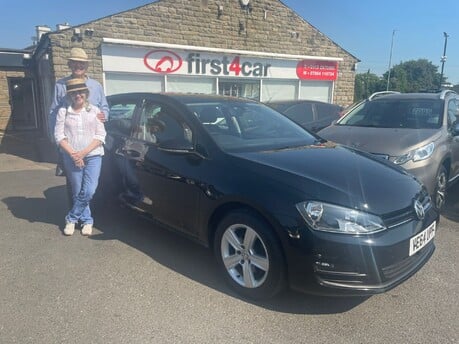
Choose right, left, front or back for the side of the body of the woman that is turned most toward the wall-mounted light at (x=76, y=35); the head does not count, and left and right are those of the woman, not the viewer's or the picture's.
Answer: back

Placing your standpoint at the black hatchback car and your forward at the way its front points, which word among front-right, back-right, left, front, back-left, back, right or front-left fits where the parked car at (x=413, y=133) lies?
left

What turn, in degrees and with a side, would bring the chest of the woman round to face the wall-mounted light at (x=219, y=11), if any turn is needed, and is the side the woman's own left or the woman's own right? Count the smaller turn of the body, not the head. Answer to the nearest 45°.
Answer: approximately 135° to the woman's own left

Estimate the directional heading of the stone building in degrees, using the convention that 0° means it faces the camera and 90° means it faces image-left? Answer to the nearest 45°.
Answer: approximately 0°

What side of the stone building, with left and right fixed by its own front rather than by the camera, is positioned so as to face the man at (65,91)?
front

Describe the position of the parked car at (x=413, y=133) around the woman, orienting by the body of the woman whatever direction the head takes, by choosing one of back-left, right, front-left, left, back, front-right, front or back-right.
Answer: left

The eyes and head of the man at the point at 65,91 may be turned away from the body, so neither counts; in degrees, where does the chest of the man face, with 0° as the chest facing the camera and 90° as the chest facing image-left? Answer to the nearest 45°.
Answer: approximately 0°

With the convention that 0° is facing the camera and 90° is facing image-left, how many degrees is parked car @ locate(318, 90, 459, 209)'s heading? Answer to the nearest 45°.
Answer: approximately 45°

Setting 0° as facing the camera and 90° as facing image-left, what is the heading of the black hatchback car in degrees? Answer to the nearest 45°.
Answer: approximately 315°
